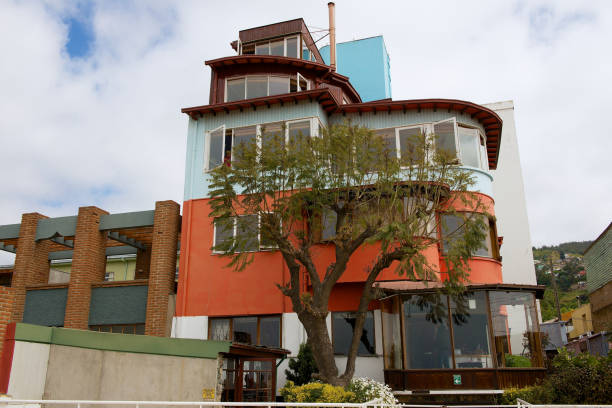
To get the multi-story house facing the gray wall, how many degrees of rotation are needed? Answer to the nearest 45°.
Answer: approximately 45° to its right

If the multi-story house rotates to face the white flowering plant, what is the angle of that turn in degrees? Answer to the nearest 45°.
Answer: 0° — it already faces it

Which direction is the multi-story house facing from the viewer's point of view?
toward the camera

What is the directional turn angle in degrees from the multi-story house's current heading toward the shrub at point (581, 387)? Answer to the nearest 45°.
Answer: approximately 45° to its left

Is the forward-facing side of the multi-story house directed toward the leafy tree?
yes

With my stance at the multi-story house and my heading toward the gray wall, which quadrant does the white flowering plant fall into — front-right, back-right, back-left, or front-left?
front-left

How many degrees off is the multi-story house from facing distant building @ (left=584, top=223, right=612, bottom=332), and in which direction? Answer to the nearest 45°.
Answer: approximately 135° to its left

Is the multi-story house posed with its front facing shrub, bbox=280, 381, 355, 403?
yes
